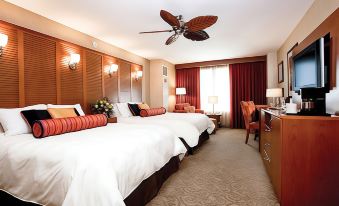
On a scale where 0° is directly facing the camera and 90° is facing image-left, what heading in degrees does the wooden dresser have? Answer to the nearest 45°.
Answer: approximately 90°

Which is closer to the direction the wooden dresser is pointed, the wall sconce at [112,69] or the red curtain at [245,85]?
the wall sconce

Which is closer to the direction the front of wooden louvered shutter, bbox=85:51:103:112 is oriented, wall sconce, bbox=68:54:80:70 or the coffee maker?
the coffee maker

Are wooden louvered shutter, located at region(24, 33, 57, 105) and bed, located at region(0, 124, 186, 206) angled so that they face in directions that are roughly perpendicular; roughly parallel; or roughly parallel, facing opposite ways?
roughly parallel

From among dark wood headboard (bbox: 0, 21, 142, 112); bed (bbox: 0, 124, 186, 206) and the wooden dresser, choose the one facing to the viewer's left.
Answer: the wooden dresser

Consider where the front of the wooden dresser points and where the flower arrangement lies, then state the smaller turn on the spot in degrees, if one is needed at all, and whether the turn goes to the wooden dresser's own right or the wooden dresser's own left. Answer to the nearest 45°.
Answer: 0° — it already faces it

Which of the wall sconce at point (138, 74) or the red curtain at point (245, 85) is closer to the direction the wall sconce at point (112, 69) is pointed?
the red curtain

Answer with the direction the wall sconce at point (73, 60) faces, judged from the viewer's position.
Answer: facing the viewer and to the right of the viewer

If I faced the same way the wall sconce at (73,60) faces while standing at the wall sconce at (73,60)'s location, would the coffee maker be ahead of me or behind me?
ahead

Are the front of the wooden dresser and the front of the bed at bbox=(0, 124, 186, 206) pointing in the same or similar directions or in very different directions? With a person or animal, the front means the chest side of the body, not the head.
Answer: very different directions

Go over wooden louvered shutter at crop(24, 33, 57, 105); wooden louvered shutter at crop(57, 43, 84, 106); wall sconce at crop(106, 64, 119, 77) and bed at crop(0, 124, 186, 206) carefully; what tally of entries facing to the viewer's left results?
0

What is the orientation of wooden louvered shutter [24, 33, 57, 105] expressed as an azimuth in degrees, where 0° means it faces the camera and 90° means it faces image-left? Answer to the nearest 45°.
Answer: approximately 315°

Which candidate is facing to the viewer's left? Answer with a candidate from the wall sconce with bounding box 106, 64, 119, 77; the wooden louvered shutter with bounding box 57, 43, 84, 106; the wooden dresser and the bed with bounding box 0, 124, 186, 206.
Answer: the wooden dresser
